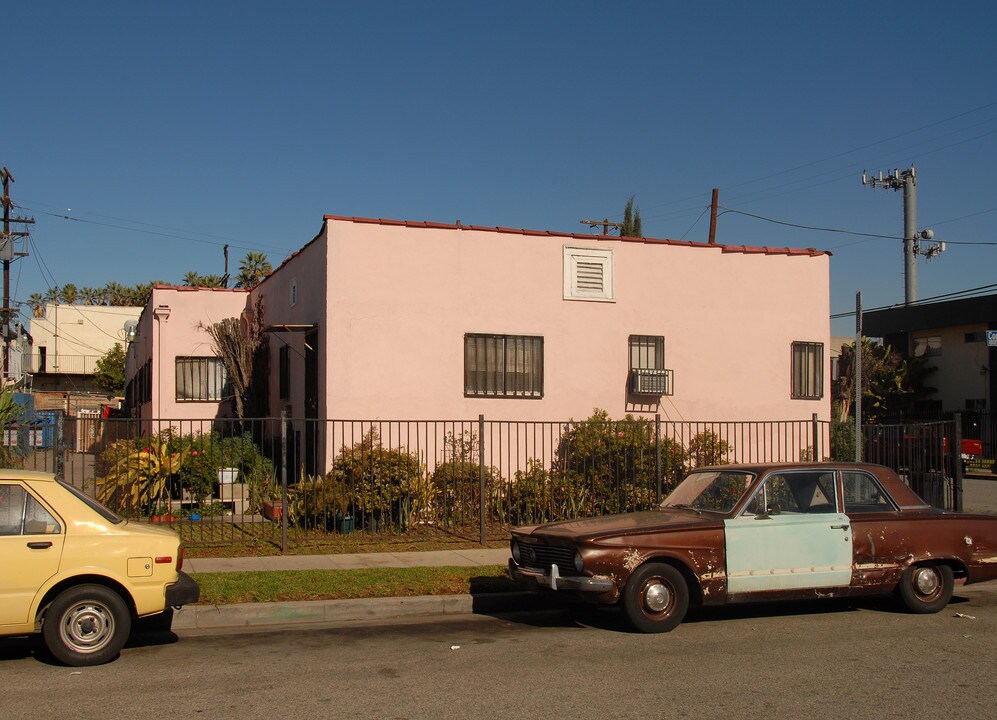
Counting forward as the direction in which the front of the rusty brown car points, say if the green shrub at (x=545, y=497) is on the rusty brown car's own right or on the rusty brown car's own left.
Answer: on the rusty brown car's own right

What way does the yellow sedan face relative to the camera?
to the viewer's left

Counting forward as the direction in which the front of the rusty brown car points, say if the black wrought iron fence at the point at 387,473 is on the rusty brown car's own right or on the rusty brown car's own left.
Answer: on the rusty brown car's own right

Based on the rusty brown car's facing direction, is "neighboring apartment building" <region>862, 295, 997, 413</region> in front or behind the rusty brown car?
behind

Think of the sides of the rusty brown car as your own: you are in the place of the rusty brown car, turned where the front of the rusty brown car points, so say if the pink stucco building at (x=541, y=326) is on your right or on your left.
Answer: on your right

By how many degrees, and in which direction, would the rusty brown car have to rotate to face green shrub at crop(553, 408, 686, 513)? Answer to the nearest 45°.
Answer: approximately 135° to its right

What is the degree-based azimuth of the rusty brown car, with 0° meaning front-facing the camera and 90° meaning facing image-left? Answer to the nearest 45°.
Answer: approximately 45°

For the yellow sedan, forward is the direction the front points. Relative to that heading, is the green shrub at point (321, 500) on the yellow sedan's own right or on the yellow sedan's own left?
on the yellow sedan's own right
